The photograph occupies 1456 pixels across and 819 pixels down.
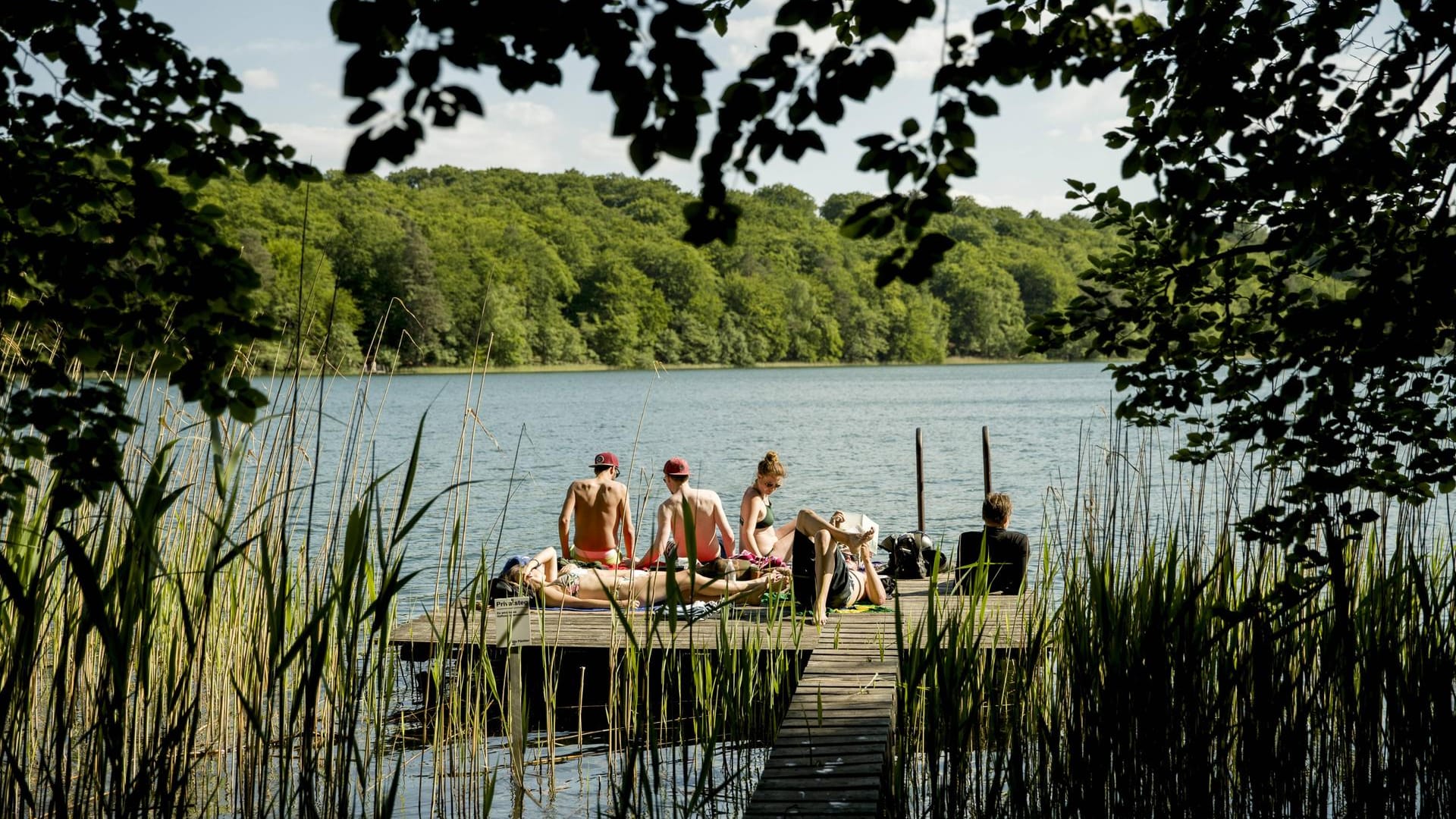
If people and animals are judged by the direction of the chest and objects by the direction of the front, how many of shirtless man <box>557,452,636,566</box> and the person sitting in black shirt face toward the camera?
0

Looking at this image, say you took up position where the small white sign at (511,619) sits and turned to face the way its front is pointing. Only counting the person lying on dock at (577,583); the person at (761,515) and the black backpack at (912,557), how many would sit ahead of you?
0

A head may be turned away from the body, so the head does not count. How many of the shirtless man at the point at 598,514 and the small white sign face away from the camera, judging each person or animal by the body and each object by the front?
1

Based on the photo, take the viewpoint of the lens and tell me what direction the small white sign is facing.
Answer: facing the viewer

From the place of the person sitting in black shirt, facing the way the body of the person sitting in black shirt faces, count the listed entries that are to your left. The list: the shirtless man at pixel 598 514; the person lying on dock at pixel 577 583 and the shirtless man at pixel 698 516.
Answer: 3

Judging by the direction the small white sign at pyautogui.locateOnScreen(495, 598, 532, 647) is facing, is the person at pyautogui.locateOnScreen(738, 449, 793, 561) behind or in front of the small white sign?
behind

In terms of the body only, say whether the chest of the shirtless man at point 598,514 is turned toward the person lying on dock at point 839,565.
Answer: no

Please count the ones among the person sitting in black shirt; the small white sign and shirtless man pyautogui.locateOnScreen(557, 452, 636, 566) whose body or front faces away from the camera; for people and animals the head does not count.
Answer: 2

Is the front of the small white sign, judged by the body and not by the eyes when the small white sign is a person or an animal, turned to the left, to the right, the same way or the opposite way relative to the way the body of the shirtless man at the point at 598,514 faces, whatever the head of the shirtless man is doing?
the opposite way

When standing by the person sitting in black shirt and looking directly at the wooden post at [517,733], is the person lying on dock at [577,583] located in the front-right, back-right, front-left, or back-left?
front-right

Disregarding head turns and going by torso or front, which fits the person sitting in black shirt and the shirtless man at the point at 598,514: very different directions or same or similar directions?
same or similar directions

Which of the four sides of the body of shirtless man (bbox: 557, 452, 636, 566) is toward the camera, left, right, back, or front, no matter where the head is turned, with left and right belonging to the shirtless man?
back

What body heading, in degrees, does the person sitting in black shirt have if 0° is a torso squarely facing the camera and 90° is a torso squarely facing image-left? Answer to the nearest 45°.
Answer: approximately 180°

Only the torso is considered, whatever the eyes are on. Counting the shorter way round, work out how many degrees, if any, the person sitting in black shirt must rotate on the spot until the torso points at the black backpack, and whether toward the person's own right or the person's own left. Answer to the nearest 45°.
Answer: approximately 45° to the person's own left

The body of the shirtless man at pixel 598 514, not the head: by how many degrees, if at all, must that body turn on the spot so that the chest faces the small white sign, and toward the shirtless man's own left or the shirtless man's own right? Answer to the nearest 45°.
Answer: approximately 180°

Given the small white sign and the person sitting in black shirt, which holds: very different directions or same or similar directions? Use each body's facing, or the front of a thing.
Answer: very different directions
